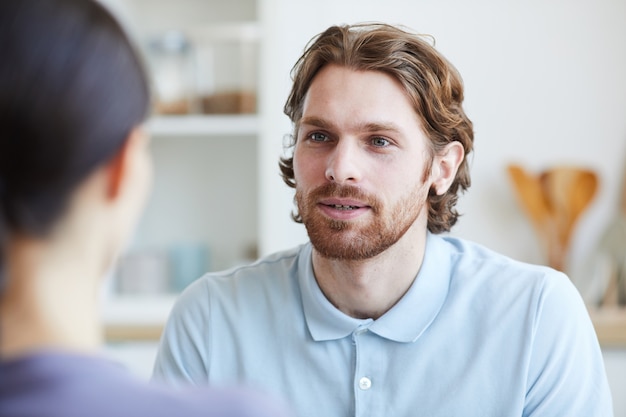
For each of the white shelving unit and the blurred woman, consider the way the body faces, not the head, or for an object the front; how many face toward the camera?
1

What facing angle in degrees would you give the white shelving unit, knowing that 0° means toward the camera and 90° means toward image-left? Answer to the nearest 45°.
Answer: approximately 0°

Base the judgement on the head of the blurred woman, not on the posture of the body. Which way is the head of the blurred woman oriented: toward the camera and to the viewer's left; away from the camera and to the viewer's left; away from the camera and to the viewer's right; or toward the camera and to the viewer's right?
away from the camera and to the viewer's right

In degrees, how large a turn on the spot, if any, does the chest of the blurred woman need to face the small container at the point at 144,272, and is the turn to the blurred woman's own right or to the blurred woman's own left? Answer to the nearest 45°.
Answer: approximately 45° to the blurred woman's own left

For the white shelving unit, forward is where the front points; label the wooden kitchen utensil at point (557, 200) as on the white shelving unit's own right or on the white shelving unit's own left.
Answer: on the white shelving unit's own left

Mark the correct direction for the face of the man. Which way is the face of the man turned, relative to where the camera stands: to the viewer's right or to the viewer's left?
to the viewer's left

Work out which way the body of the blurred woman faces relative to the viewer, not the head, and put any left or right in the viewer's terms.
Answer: facing away from the viewer and to the right of the viewer
